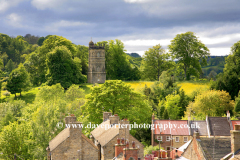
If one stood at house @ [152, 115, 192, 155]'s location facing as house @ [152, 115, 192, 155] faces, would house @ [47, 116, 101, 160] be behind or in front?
in front

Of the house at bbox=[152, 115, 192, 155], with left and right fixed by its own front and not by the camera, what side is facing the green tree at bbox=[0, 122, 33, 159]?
right

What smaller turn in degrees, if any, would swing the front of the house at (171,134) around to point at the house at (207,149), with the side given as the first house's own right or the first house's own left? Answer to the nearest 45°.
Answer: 0° — it already faces it

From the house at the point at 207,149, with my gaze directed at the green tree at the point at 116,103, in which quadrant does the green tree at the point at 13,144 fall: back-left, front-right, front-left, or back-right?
front-left

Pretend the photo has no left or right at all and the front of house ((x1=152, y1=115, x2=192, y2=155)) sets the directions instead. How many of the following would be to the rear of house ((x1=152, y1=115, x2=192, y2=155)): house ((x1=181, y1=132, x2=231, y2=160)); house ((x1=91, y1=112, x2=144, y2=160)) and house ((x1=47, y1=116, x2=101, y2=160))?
0

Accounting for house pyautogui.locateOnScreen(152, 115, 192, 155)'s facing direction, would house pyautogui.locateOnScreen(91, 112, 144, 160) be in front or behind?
in front

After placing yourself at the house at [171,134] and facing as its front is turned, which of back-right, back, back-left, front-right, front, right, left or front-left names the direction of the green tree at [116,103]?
right

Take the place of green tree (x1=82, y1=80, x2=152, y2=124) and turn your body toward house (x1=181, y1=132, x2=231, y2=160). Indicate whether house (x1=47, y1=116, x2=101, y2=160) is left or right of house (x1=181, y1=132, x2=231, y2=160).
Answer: right

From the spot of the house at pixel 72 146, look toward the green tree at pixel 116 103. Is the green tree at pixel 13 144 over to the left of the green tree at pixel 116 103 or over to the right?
left

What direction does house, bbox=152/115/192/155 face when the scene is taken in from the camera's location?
facing the viewer
